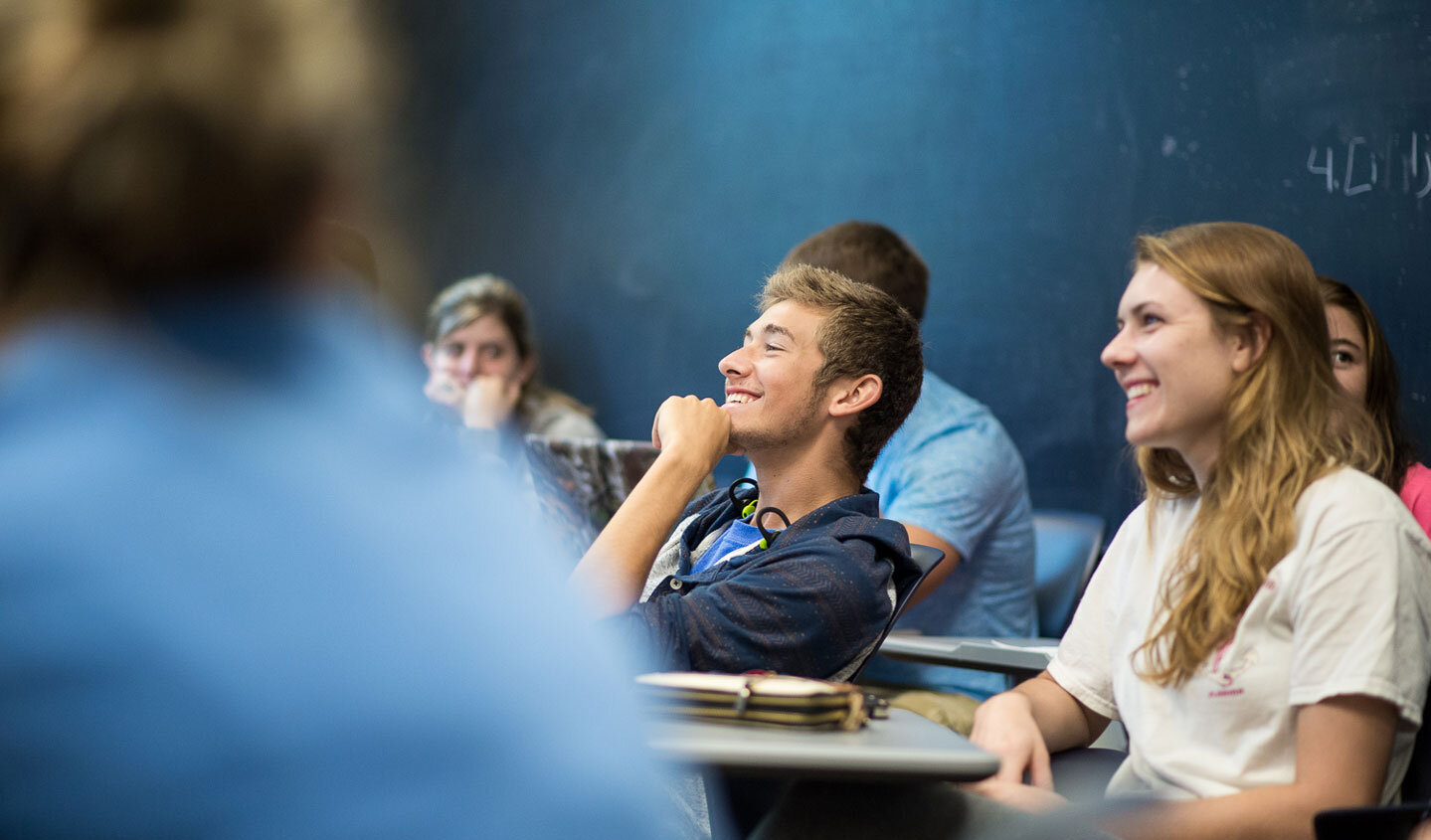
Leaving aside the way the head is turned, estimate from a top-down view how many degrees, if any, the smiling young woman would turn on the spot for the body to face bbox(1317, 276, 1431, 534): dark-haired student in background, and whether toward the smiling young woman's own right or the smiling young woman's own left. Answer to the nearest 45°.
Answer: approximately 135° to the smiling young woman's own right

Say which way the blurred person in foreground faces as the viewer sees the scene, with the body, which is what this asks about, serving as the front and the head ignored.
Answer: away from the camera

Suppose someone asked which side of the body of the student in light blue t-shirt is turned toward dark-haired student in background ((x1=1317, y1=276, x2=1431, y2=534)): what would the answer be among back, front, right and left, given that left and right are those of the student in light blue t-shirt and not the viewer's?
back

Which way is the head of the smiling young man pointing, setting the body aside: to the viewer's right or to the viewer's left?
to the viewer's left

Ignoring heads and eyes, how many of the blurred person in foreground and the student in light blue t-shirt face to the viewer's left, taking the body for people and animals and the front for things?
1

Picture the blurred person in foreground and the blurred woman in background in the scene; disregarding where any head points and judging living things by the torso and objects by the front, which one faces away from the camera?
the blurred person in foreground

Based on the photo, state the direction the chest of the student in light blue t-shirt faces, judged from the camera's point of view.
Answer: to the viewer's left

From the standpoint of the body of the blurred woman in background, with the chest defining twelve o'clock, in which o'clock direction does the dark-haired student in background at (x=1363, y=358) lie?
The dark-haired student in background is roughly at 9 o'clock from the blurred woman in background.
